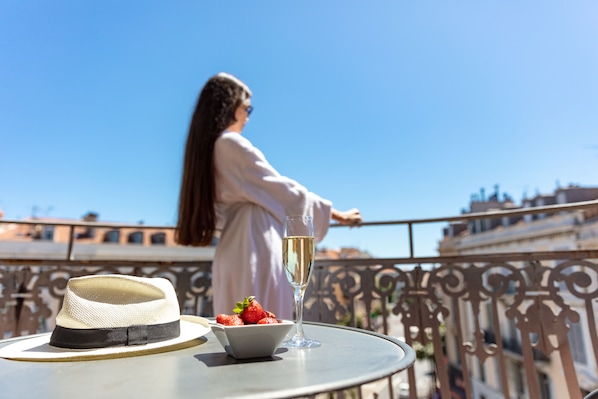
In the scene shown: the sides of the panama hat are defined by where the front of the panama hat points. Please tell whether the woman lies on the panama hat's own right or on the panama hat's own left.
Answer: on the panama hat's own right

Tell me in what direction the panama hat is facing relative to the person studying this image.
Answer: facing to the left of the viewer
